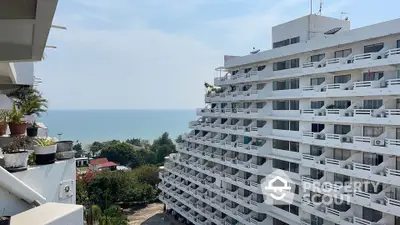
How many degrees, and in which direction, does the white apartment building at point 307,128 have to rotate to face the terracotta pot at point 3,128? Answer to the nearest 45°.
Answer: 0° — it already faces it

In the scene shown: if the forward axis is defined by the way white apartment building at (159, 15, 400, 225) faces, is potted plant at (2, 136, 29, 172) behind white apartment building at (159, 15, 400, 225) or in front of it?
in front

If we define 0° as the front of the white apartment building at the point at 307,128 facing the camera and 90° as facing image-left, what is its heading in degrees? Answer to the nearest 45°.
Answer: approximately 45°

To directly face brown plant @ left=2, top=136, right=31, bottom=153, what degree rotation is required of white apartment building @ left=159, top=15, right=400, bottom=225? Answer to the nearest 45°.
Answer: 0° — it already faces it

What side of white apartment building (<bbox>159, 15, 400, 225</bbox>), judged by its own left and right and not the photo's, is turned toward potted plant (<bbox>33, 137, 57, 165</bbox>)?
front

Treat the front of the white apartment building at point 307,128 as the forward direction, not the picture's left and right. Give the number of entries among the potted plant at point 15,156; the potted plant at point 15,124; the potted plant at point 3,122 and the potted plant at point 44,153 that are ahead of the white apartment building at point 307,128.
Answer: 4

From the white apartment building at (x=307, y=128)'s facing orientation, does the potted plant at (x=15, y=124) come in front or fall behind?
in front

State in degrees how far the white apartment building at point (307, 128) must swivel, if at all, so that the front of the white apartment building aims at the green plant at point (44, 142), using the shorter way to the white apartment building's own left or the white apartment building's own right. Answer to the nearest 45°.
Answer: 0° — it already faces it

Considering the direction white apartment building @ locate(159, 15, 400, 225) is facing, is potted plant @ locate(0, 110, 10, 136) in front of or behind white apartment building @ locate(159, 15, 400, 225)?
in front

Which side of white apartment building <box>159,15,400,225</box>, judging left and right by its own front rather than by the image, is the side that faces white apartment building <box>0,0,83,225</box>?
front
